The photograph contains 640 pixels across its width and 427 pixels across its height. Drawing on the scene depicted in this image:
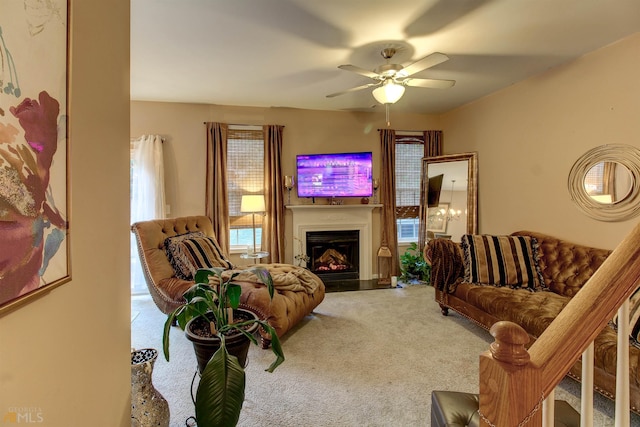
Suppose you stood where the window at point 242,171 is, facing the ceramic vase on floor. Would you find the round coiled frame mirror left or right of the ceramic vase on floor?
left

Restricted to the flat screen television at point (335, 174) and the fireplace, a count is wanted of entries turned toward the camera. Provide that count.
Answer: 2

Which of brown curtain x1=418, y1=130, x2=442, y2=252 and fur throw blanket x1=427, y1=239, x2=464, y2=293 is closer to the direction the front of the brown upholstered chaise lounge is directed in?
the fur throw blanket

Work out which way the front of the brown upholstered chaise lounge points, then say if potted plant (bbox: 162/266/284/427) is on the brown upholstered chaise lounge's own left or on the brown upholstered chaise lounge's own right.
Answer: on the brown upholstered chaise lounge's own right

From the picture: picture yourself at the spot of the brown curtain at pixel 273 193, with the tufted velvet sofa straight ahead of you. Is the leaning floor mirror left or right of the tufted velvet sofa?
left

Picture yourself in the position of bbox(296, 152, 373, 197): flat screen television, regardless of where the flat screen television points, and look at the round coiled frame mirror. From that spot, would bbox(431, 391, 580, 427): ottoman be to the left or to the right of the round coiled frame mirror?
right

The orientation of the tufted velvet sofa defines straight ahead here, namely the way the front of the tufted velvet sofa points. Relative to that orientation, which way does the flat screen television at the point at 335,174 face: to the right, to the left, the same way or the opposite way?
to the left

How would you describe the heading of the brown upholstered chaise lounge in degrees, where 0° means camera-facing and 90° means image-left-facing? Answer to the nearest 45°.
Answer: approximately 315°

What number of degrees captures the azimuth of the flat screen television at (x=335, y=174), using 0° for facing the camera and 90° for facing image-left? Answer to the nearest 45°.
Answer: approximately 0°

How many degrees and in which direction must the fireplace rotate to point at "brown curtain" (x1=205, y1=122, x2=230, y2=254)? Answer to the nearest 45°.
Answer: approximately 90° to its right

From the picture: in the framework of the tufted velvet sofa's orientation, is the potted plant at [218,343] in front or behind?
in front

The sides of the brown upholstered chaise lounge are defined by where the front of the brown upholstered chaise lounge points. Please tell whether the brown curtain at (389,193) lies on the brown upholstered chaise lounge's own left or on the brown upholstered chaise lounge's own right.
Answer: on the brown upholstered chaise lounge's own left

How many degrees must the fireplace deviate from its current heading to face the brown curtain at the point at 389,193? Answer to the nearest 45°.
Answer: approximately 90° to its left

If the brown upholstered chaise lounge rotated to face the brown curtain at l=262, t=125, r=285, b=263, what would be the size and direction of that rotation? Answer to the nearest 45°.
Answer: approximately 135° to its left
